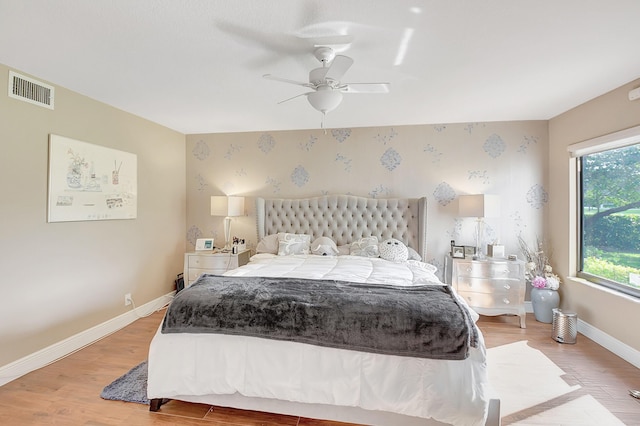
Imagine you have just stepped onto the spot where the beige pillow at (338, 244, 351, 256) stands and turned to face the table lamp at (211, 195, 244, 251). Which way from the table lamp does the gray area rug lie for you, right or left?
left

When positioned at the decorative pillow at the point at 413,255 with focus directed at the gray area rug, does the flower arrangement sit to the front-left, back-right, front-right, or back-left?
back-left

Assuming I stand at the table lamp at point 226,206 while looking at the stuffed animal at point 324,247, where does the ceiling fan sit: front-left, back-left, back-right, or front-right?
front-right

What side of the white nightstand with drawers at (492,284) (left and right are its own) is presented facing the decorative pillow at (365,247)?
right

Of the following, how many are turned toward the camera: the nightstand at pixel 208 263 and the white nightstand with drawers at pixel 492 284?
2

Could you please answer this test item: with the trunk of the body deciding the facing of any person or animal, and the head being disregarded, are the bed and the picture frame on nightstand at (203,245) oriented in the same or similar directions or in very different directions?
same or similar directions

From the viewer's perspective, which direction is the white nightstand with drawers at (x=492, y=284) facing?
toward the camera

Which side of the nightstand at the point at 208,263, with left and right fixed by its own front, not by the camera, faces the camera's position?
front

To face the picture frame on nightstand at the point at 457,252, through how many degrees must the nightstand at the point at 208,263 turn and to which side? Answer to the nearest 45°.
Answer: approximately 45° to its left

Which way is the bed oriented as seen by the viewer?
toward the camera

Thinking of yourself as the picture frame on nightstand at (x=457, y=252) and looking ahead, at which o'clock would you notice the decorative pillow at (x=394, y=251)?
The decorative pillow is roughly at 2 o'clock from the picture frame on nightstand.

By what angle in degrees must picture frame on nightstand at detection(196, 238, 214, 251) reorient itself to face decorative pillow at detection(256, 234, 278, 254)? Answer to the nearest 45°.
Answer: approximately 45° to its left
